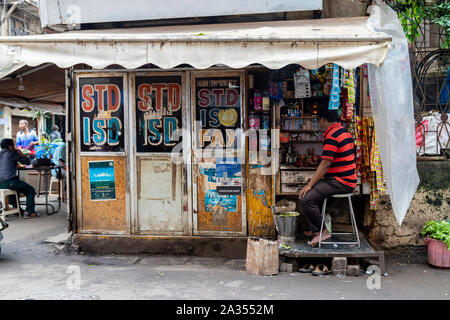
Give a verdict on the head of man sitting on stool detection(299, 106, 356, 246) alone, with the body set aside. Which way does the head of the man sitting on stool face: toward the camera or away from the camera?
away from the camera

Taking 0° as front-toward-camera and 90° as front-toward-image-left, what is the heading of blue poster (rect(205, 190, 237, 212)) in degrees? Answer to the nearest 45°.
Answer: approximately 0°

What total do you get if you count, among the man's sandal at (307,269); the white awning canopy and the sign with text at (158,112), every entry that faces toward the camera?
2

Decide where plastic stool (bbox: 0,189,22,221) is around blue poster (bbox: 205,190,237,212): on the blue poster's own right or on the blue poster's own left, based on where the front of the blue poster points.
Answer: on the blue poster's own right

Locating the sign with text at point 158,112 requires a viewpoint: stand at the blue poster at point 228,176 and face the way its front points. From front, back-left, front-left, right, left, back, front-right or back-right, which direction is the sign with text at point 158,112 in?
right

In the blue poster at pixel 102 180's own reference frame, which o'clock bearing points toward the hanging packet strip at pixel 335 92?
The hanging packet strip is roughly at 10 o'clock from the blue poster.

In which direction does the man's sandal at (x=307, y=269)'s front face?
to the viewer's left

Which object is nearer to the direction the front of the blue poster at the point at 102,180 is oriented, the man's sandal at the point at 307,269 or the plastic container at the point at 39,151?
the man's sandal

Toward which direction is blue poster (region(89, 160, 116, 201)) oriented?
toward the camera

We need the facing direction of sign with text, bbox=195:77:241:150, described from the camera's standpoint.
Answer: facing the viewer

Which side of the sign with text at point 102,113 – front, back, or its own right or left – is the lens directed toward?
front

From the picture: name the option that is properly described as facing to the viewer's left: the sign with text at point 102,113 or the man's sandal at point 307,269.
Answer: the man's sandal
